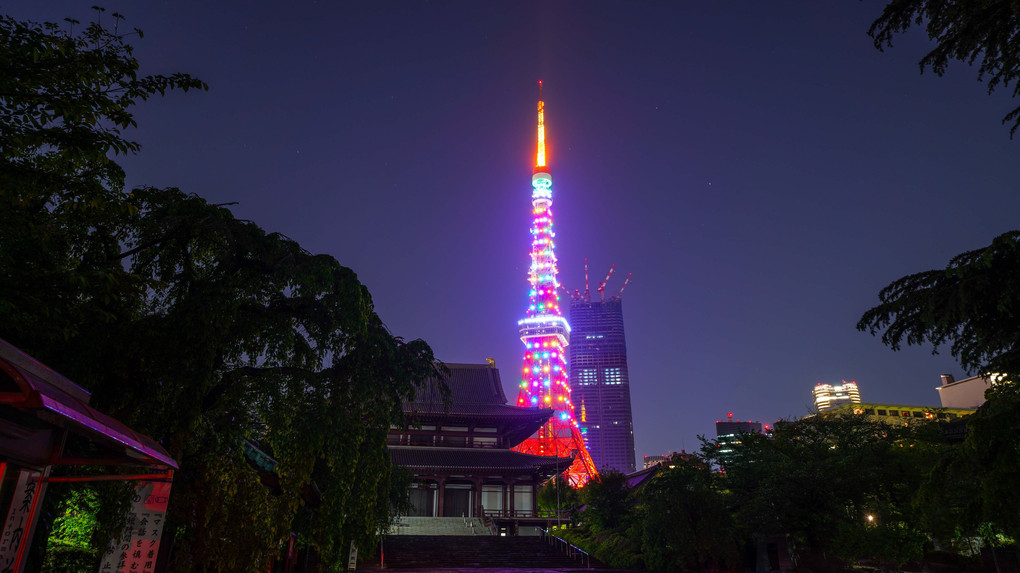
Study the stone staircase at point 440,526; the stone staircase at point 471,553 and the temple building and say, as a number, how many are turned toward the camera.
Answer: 3

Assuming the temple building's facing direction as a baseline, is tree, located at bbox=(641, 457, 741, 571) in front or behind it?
in front

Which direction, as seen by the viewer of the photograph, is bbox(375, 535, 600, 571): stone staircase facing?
facing the viewer

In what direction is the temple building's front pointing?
toward the camera

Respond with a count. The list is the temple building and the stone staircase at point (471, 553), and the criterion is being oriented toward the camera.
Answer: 2

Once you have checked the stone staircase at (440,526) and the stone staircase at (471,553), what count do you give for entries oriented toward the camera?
2

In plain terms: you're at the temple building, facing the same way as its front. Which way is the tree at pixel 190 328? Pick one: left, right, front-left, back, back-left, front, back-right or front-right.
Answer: front

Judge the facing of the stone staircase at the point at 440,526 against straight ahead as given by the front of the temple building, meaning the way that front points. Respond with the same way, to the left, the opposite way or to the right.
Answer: the same way

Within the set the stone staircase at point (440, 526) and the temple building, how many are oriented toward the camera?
2

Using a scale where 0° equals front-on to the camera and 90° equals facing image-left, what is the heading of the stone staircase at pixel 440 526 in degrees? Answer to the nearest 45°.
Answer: approximately 0°

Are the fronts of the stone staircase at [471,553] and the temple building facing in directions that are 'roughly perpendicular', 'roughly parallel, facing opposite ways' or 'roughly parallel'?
roughly parallel

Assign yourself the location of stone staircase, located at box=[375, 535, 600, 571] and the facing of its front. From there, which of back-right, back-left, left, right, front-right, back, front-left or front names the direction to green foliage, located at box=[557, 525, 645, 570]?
left
